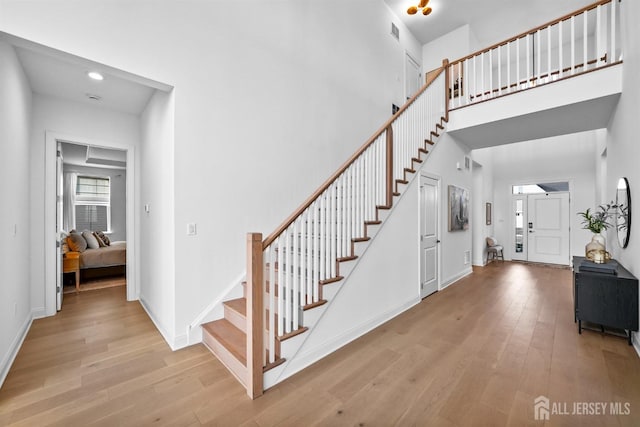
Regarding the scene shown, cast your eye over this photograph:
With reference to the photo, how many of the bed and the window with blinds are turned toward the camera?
1

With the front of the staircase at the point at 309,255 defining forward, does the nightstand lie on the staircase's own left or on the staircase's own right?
on the staircase's own right

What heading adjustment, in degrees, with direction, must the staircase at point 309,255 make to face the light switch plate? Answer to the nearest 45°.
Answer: approximately 45° to its right

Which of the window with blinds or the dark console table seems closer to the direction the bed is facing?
the dark console table

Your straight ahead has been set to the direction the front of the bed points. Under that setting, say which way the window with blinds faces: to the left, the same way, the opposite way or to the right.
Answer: to the right

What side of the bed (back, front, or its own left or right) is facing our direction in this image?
right

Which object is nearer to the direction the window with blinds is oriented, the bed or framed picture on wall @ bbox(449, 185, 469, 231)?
the bed

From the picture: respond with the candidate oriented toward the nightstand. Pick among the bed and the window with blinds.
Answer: the window with blinds

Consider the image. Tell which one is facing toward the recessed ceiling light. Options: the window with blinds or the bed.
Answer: the window with blinds

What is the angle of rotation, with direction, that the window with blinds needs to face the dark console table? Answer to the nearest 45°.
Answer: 0° — it already faces it

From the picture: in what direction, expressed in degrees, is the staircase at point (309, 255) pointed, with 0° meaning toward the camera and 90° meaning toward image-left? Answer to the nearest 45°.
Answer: approximately 45°

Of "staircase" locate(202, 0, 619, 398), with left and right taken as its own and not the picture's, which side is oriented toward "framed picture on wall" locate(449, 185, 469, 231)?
back

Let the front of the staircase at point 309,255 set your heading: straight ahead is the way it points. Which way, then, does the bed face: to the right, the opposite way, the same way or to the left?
the opposite way
